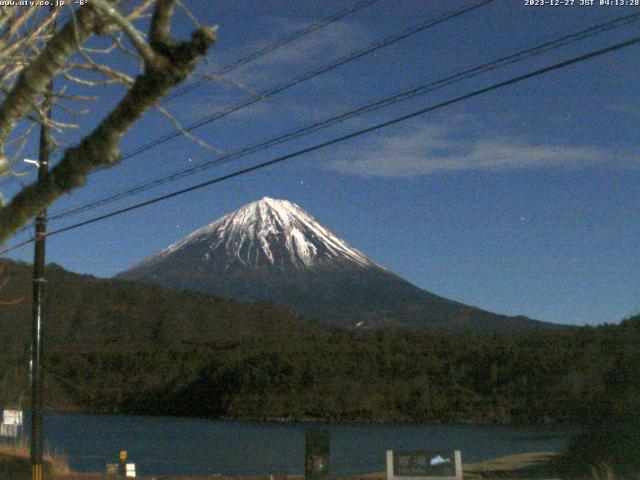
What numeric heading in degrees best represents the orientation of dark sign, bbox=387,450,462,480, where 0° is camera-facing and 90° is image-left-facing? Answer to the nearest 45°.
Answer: approximately 0°

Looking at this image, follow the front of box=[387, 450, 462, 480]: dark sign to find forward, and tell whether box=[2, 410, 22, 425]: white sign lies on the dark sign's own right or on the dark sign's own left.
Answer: on the dark sign's own right

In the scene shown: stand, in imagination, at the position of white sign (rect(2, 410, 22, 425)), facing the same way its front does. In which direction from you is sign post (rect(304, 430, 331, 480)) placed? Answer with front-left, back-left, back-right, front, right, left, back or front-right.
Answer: front-left

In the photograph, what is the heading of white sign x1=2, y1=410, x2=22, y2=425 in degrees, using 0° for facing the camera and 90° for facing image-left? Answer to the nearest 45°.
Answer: approximately 0°

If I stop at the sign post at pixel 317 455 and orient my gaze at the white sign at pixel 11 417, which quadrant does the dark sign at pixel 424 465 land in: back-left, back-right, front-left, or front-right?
back-right

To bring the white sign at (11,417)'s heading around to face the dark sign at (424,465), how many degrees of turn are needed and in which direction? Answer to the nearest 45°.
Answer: approximately 45° to its left

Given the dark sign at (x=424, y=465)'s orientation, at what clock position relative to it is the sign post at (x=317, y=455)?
The sign post is roughly at 3 o'clock from the dark sign.

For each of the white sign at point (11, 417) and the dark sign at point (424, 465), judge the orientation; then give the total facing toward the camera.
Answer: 2
